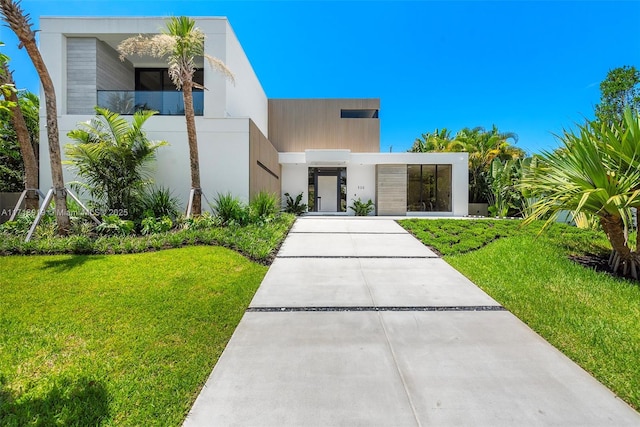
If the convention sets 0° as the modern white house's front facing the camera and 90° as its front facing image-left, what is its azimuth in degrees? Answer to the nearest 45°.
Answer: approximately 0°

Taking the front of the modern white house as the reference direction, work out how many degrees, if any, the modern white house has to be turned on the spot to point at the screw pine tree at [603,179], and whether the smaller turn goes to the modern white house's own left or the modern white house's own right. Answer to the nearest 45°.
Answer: approximately 45° to the modern white house's own left

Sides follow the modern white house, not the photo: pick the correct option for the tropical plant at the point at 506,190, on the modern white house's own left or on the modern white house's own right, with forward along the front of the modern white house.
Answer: on the modern white house's own left

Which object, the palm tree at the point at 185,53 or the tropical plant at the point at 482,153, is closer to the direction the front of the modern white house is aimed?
the palm tree

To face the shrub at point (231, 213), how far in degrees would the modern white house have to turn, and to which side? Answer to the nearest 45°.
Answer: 0° — it already faces it

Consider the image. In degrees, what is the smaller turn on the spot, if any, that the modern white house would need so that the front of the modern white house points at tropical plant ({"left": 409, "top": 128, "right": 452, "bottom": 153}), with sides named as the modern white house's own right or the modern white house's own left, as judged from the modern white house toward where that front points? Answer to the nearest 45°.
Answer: approximately 135° to the modern white house's own left

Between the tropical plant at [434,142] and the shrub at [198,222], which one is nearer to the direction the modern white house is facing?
the shrub

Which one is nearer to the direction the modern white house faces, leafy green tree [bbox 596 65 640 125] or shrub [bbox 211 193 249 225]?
the shrub

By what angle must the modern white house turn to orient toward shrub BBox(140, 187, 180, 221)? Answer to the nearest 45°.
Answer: approximately 45° to its right
